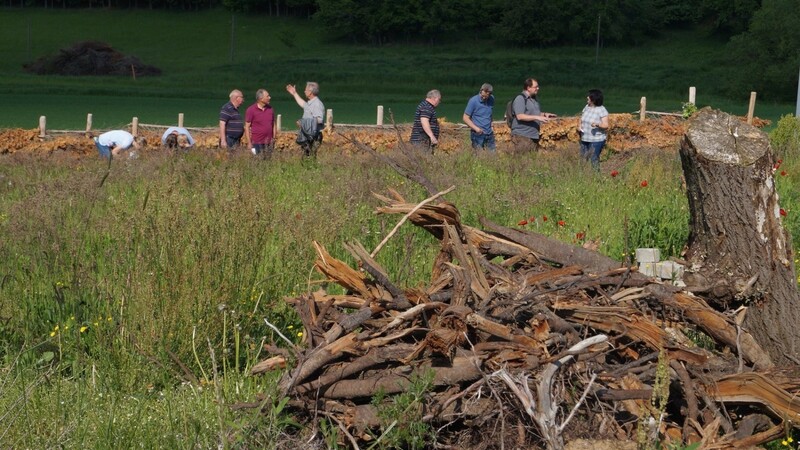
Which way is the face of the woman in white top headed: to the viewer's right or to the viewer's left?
to the viewer's left

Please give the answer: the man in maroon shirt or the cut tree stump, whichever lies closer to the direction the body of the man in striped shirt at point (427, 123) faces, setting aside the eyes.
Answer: the cut tree stump

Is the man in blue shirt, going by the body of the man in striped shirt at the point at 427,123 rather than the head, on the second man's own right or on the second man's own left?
on the second man's own left
